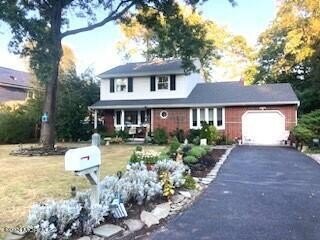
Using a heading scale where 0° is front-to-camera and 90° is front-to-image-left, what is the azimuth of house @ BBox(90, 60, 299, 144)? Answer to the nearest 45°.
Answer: approximately 0°

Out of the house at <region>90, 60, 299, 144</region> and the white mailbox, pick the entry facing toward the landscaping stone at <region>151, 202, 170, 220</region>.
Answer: the house

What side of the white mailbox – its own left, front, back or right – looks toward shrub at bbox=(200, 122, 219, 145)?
back

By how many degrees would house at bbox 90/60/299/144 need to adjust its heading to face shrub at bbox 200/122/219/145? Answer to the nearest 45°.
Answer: approximately 45° to its left

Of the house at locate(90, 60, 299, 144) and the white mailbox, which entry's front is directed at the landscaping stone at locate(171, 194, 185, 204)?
the house

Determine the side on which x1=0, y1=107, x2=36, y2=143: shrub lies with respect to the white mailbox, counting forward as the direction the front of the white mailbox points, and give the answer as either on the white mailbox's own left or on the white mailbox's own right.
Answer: on the white mailbox's own right

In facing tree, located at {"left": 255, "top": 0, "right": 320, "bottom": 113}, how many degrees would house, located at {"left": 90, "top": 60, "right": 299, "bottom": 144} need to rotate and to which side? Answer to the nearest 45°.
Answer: approximately 135° to its left

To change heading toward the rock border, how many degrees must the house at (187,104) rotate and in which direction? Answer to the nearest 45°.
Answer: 0° — it already faces it

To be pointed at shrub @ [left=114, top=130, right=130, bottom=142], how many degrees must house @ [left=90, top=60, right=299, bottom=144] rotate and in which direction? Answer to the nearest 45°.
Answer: approximately 90° to its right
